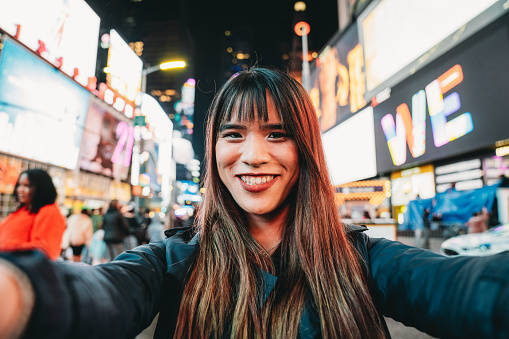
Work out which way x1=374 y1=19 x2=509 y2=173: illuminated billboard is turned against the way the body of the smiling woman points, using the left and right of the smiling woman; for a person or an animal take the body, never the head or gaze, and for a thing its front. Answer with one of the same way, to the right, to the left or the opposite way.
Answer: to the right

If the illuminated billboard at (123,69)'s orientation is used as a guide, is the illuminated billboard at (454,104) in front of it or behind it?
in front

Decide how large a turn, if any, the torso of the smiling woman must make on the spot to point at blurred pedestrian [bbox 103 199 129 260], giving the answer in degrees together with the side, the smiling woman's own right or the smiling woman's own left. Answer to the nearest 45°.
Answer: approximately 135° to the smiling woman's own right

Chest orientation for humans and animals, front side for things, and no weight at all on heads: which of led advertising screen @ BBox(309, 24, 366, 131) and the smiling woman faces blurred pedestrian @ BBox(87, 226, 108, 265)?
the led advertising screen

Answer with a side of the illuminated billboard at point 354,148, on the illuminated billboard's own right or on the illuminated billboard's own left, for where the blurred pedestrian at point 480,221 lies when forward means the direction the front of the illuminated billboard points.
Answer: on the illuminated billboard's own left

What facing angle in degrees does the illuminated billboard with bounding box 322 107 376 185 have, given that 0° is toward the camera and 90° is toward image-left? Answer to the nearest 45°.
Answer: approximately 45°

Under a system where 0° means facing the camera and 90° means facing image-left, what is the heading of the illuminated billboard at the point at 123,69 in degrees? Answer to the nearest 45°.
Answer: approximately 315°

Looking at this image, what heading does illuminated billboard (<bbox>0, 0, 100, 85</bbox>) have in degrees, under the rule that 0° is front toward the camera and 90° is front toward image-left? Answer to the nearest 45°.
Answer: approximately 315°

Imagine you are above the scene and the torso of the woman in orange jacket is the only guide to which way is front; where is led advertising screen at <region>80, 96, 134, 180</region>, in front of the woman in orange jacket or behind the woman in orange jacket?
behind
